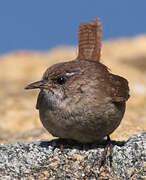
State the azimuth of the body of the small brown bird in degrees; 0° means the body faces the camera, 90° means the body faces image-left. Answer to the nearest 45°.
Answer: approximately 45°
